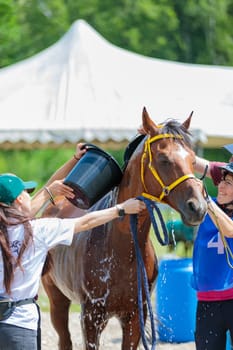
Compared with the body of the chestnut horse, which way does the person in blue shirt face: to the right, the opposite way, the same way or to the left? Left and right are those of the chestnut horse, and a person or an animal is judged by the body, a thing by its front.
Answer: to the right

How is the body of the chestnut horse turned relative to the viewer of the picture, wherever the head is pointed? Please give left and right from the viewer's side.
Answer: facing the viewer and to the right of the viewer

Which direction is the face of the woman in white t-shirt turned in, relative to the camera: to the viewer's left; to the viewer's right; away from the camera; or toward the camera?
to the viewer's right

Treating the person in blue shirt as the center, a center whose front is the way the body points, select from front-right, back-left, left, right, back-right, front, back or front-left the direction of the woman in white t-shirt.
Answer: front

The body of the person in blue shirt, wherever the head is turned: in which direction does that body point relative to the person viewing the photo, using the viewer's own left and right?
facing the viewer and to the left of the viewer

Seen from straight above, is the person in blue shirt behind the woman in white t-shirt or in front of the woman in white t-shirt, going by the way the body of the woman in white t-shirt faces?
in front

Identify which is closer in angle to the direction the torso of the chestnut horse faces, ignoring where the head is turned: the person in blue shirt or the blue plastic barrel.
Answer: the person in blue shirt

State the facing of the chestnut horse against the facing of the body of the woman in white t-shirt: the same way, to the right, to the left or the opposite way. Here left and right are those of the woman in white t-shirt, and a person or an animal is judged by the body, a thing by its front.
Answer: to the right

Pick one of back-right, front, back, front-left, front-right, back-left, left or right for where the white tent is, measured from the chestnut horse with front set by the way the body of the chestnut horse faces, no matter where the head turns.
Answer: back-left

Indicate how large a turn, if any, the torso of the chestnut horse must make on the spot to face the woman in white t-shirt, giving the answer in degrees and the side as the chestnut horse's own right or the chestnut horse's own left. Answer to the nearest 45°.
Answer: approximately 90° to the chestnut horse's own right

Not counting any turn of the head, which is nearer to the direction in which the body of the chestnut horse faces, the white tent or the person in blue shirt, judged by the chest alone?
the person in blue shirt

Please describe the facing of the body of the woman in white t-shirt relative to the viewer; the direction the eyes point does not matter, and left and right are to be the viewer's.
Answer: facing away from the viewer and to the right of the viewer

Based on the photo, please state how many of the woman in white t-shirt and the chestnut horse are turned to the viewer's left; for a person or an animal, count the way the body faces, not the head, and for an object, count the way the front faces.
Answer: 0

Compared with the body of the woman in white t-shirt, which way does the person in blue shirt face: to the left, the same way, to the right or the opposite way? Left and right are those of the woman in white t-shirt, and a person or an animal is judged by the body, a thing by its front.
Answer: the opposite way

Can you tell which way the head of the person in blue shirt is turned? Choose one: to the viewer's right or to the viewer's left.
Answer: to the viewer's left
